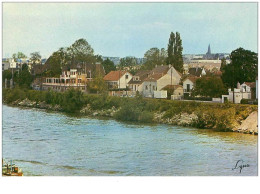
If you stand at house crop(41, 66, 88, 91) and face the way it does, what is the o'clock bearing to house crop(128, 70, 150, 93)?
house crop(128, 70, 150, 93) is roughly at 10 o'clock from house crop(41, 66, 88, 91).

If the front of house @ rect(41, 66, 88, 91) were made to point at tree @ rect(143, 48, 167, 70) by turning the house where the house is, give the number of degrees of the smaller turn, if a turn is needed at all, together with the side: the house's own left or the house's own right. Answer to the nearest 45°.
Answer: approximately 90° to the house's own left

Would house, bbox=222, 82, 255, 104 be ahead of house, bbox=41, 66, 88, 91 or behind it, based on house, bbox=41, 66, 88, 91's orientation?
ahead

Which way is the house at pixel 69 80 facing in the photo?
toward the camera

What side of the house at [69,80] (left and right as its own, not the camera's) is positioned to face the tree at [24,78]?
right

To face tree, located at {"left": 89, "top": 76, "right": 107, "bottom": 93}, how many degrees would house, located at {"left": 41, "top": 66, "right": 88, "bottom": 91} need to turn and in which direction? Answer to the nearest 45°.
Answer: approximately 45° to its left

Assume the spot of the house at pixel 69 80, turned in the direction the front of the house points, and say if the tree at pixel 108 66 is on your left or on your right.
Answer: on your left

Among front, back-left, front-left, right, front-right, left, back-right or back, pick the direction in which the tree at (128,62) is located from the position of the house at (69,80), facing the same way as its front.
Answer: back-left

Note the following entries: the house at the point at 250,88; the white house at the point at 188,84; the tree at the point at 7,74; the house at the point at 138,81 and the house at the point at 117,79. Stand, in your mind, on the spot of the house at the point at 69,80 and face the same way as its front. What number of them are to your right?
1

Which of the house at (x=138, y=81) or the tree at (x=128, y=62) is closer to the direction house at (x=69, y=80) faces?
the house

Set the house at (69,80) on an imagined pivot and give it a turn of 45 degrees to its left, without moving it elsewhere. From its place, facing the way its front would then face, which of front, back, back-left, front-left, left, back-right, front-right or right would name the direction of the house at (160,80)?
front

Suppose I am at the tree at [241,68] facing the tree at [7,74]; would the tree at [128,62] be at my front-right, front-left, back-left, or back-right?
front-right

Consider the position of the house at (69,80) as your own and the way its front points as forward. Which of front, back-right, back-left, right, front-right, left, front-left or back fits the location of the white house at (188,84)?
front-left

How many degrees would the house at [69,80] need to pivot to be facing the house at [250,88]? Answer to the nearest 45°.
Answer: approximately 45° to its left

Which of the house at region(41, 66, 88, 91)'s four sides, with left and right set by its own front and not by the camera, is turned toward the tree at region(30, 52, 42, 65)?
right
